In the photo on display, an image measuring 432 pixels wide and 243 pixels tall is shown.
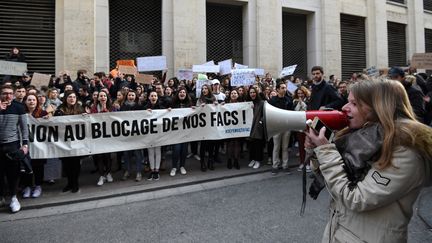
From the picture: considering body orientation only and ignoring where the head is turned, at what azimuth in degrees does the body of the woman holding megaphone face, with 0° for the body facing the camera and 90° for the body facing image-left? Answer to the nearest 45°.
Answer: approximately 90°
